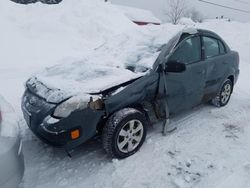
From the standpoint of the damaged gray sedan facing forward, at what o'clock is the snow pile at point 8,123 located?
The snow pile is roughly at 12 o'clock from the damaged gray sedan.

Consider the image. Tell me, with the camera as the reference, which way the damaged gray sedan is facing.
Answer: facing the viewer and to the left of the viewer
